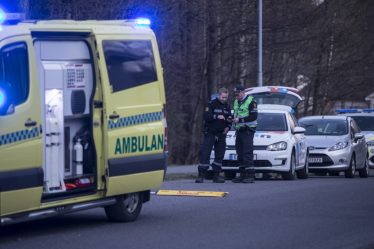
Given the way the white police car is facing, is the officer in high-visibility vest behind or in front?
in front

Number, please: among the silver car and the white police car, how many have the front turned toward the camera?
2

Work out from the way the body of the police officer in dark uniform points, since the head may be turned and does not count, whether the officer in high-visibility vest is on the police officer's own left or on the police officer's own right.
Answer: on the police officer's own left

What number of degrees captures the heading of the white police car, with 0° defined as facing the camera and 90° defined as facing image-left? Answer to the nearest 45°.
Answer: approximately 0°

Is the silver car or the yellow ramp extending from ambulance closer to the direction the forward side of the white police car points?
the yellow ramp extending from ambulance
